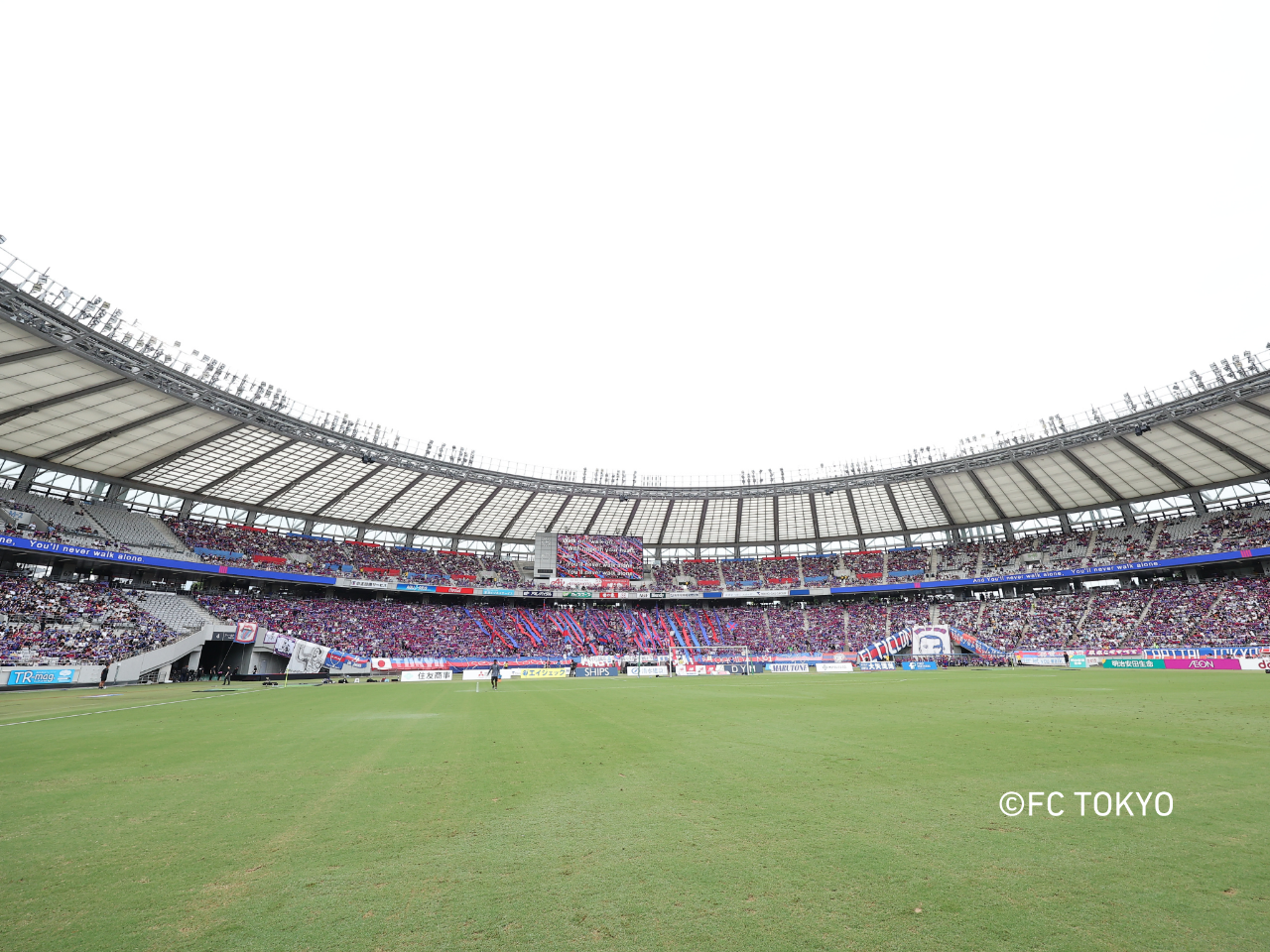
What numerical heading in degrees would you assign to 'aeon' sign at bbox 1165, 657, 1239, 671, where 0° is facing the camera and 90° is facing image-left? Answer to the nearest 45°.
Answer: approximately 0°
